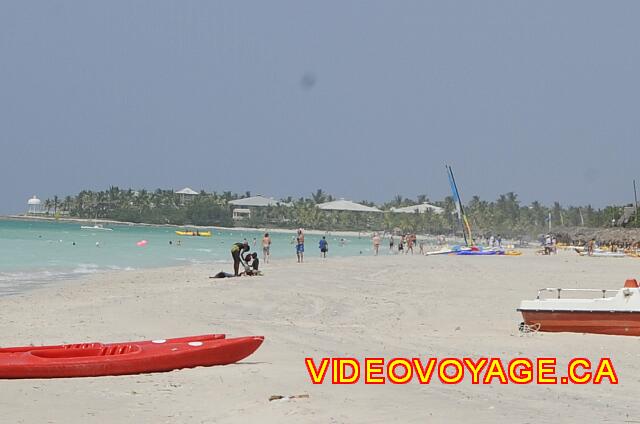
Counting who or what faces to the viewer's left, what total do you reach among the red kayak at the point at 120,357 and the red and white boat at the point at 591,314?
1

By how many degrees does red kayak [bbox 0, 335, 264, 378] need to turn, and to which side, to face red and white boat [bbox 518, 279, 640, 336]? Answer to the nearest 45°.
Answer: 0° — it already faces it

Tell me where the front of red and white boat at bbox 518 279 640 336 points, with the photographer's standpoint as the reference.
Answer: facing to the left of the viewer

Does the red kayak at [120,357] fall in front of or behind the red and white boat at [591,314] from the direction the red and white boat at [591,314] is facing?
in front

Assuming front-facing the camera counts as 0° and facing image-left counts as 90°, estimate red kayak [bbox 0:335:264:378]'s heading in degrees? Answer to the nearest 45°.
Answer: approximately 270°
